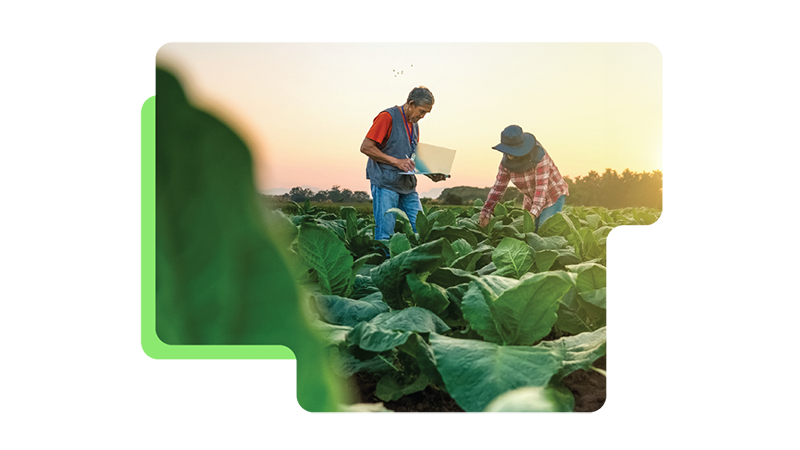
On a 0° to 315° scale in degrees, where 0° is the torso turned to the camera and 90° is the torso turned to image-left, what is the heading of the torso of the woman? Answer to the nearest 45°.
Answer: approximately 45°
